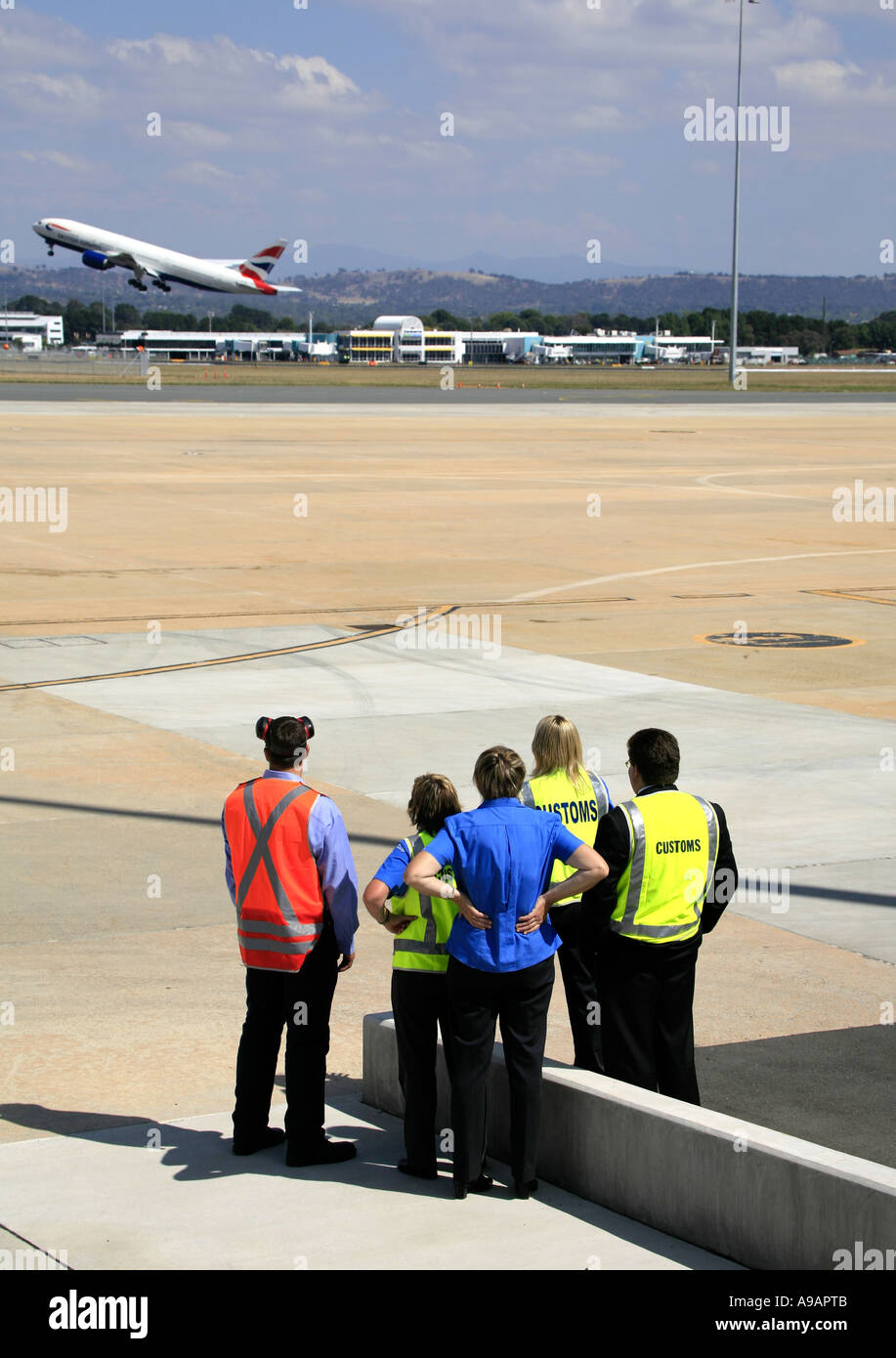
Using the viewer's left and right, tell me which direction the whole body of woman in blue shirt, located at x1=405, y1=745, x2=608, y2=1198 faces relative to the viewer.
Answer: facing away from the viewer

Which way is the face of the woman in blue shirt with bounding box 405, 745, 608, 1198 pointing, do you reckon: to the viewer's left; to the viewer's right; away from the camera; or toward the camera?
away from the camera

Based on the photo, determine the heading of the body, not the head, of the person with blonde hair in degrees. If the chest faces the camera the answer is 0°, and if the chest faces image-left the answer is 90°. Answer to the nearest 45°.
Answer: approximately 180°

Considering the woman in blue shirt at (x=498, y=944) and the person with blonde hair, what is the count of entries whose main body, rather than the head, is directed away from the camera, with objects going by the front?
2

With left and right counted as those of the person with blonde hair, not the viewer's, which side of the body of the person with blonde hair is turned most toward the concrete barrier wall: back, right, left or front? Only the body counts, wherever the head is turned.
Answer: back

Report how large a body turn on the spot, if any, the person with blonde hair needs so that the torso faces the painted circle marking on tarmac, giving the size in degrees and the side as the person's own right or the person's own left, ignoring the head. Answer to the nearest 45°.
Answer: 0° — they already face it

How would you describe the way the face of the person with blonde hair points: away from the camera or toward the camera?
away from the camera

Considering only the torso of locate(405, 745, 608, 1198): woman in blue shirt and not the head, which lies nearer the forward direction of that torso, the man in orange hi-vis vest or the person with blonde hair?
the person with blonde hair

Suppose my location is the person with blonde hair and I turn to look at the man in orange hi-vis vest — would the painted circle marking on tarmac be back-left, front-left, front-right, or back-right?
back-right

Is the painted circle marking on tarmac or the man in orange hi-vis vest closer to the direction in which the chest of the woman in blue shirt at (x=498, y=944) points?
the painted circle marking on tarmac
